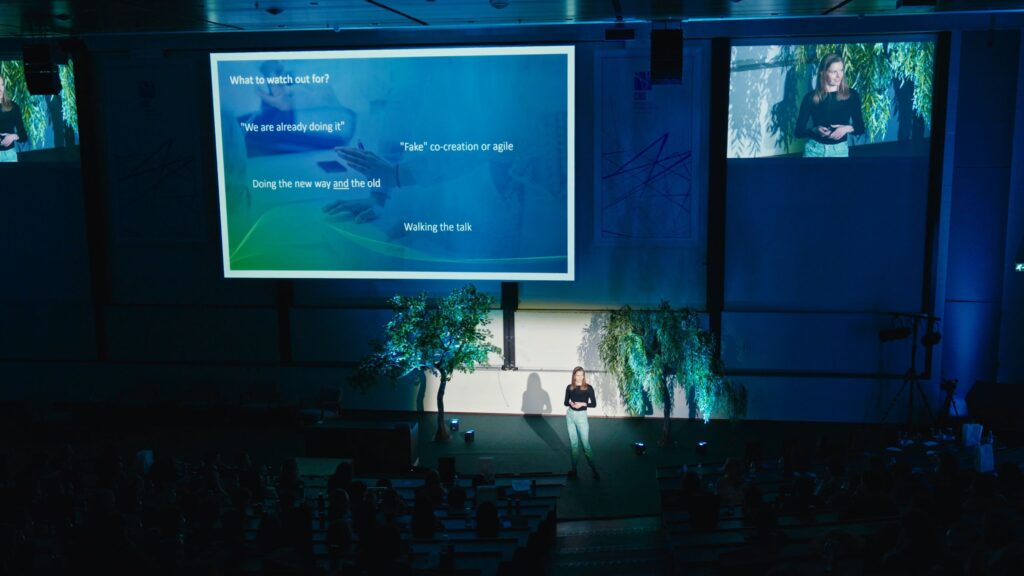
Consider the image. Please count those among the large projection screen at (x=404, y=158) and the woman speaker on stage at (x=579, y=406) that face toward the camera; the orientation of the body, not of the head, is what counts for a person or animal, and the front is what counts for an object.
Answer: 2

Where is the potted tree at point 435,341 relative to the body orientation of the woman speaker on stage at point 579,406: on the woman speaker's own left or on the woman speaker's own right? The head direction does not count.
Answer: on the woman speaker's own right

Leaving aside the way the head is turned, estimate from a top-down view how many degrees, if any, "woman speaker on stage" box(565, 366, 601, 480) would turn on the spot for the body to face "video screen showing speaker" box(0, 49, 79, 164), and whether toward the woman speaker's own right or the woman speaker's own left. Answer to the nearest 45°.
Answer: approximately 90° to the woman speaker's own right

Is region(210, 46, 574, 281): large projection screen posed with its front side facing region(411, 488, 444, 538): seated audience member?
yes

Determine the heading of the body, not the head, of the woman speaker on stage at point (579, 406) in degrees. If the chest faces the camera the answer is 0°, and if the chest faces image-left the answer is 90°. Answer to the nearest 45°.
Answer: approximately 0°

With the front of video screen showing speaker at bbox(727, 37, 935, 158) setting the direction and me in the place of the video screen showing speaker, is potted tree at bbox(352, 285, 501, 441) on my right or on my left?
on my right

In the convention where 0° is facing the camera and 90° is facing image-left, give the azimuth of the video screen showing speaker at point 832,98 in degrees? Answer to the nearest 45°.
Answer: approximately 0°
